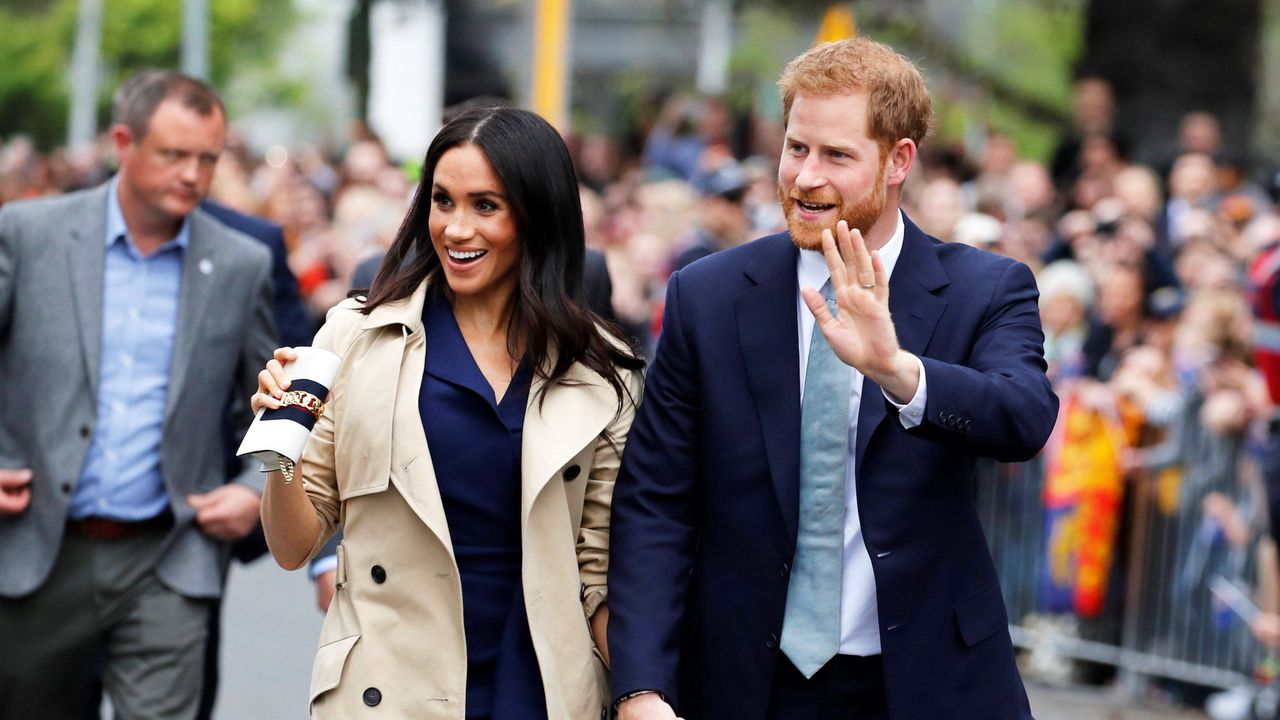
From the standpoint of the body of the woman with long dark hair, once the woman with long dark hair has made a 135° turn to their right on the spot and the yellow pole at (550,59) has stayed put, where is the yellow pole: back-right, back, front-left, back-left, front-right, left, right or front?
front-right

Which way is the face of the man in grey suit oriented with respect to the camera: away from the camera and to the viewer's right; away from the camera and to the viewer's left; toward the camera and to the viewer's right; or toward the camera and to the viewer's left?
toward the camera and to the viewer's right

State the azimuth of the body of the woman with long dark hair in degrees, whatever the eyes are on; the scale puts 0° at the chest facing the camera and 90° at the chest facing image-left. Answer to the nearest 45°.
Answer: approximately 0°

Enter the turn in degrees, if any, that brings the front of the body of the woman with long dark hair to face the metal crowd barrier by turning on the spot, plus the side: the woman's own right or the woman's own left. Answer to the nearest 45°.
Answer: approximately 135° to the woman's own left

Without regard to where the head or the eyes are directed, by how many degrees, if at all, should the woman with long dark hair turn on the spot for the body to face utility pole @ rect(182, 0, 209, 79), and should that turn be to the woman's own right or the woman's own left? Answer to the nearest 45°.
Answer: approximately 180°

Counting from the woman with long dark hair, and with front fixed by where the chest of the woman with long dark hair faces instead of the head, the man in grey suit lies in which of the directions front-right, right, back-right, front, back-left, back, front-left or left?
back-right

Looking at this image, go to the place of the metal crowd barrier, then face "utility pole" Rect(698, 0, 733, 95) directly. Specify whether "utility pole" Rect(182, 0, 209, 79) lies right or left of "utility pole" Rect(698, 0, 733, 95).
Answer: left

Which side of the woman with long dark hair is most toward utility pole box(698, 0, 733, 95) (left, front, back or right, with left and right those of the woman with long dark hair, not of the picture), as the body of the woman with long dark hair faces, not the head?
back
